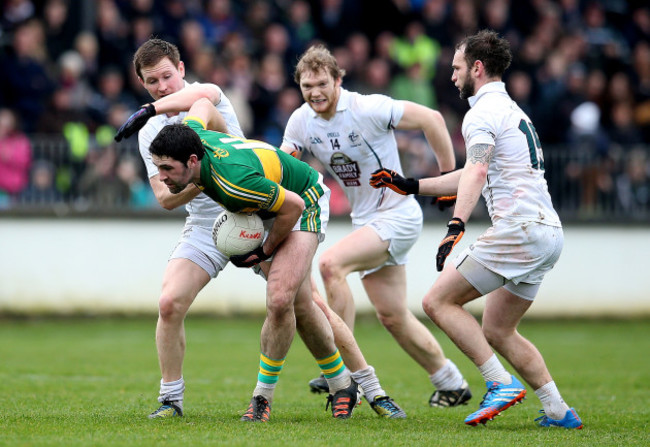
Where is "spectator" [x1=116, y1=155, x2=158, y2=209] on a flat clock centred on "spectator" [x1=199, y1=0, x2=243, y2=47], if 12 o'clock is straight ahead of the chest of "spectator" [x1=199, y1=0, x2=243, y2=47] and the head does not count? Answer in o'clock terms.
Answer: "spectator" [x1=116, y1=155, x2=158, y2=209] is roughly at 1 o'clock from "spectator" [x1=199, y1=0, x2=243, y2=47].

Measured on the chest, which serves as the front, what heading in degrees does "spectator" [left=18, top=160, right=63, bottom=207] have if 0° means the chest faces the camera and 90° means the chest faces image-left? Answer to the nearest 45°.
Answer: approximately 0°

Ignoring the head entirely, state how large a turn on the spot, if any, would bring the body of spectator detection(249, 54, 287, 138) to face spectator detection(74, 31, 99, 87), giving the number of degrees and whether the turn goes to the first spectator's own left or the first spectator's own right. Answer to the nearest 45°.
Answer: approximately 90° to the first spectator's own right

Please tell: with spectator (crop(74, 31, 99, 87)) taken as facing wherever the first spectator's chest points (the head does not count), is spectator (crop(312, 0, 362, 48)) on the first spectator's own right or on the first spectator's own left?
on the first spectator's own left

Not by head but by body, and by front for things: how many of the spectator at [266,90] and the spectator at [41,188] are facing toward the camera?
2

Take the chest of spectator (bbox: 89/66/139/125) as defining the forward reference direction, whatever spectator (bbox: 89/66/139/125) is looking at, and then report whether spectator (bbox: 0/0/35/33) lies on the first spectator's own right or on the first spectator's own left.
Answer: on the first spectator's own right

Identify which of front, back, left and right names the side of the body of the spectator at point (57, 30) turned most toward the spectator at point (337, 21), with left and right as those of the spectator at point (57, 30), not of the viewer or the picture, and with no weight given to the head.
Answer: left
